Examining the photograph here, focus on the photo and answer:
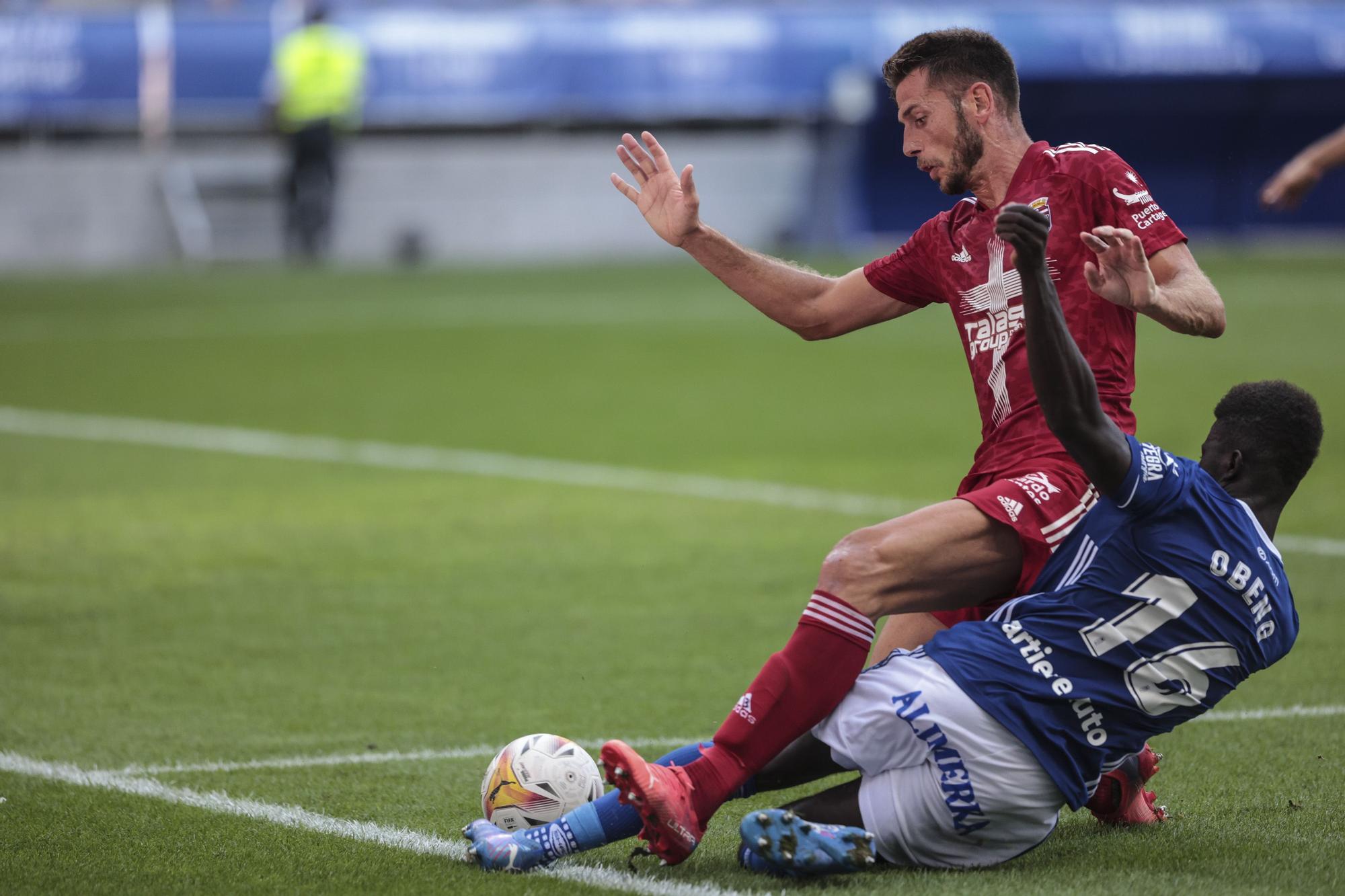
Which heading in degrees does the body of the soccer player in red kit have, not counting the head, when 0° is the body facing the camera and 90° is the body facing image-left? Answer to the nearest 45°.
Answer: approximately 45°

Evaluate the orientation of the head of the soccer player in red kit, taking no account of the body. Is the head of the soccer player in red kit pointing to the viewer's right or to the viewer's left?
to the viewer's left
